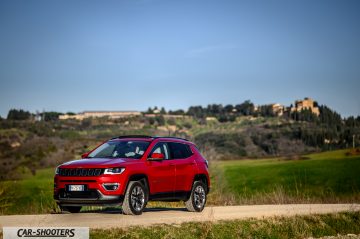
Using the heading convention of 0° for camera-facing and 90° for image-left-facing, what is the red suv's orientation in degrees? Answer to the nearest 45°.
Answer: approximately 45°
